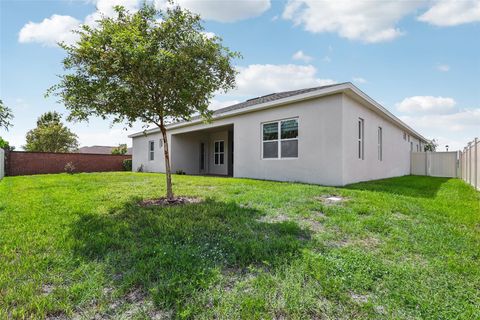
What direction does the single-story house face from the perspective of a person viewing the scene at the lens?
facing away from the viewer and to the right of the viewer

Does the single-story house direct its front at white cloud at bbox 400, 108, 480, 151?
yes
